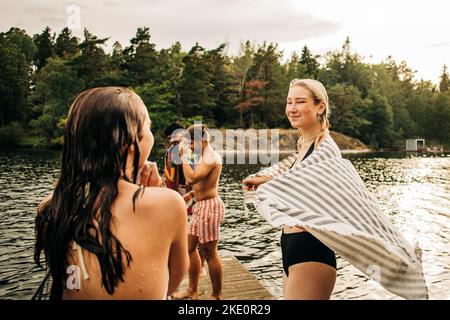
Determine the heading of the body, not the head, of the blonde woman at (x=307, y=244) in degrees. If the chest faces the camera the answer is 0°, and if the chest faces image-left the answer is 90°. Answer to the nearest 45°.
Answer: approximately 45°

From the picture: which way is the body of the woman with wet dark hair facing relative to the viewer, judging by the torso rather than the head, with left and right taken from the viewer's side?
facing away from the viewer and to the right of the viewer

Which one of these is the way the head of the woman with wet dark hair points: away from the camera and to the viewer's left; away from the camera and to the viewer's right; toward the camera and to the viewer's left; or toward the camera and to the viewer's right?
away from the camera and to the viewer's right

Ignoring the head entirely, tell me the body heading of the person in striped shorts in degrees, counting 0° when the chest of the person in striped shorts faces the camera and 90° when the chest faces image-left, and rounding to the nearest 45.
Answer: approximately 90°

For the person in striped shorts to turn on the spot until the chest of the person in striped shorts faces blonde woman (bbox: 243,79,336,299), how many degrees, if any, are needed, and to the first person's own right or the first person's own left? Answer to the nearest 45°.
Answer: approximately 90° to the first person's own left

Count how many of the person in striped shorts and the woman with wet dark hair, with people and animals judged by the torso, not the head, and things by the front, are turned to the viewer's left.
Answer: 1
